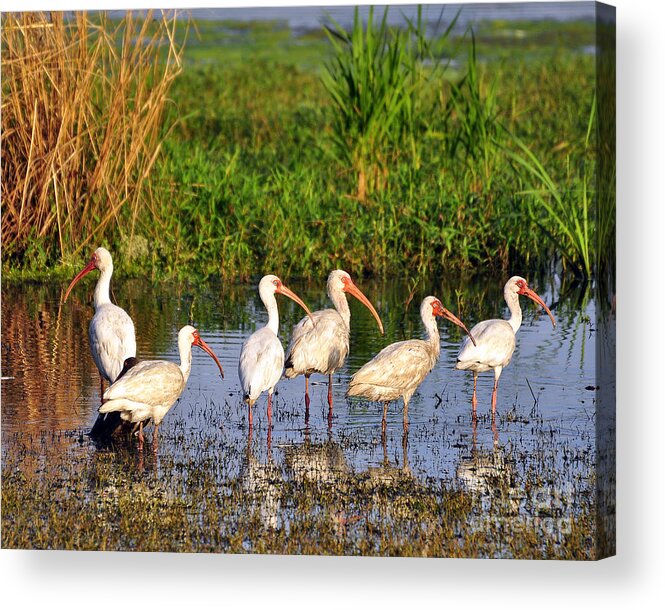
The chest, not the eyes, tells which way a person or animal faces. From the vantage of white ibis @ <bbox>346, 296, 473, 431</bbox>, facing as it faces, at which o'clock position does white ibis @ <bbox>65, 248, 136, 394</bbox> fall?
white ibis @ <bbox>65, 248, 136, 394</bbox> is roughly at 6 o'clock from white ibis @ <bbox>346, 296, 473, 431</bbox>.

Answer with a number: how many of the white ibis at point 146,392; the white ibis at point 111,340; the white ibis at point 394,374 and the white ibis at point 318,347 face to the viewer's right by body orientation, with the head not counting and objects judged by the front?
3

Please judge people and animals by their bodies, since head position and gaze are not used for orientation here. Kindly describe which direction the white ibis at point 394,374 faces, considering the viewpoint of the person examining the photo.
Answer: facing to the right of the viewer

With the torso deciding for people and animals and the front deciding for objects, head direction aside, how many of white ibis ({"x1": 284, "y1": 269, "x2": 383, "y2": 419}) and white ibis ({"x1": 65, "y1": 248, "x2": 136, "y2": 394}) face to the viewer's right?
1

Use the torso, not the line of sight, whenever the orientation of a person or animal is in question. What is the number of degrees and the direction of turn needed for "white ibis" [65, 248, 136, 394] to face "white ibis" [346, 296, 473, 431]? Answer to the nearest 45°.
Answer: approximately 135° to its right

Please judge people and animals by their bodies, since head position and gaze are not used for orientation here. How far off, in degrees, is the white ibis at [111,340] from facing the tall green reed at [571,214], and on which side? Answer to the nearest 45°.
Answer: approximately 135° to its right

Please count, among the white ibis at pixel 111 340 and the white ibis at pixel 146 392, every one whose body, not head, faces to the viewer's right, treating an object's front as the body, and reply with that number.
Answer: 1

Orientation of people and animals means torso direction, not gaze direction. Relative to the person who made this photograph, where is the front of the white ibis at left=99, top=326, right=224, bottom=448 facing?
facing to the right of the viewer

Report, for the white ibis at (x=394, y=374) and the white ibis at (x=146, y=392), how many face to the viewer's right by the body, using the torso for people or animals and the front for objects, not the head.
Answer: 2

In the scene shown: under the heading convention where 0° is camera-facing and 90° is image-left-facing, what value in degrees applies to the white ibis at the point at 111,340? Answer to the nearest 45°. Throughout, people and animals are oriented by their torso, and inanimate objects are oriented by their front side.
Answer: approximately 135°

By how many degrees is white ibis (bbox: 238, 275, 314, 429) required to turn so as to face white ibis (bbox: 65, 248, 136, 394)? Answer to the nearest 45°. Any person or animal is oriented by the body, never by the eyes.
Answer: approximately 135° to its left

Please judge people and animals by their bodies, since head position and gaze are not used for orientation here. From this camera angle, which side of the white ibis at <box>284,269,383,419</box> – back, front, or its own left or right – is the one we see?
right

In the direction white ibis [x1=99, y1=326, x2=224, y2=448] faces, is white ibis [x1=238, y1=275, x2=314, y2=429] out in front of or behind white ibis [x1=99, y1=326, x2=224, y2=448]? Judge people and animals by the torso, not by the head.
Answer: in front

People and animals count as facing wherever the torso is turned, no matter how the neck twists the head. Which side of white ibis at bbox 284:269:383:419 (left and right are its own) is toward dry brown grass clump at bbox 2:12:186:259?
back

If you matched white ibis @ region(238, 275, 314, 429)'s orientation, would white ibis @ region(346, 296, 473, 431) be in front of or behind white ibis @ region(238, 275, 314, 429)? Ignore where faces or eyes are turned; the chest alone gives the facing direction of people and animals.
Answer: in front
